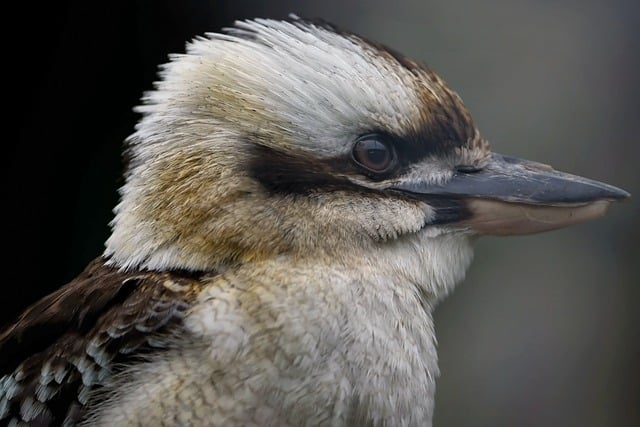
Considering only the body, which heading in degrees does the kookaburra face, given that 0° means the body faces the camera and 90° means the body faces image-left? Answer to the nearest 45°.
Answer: approximately 270°
